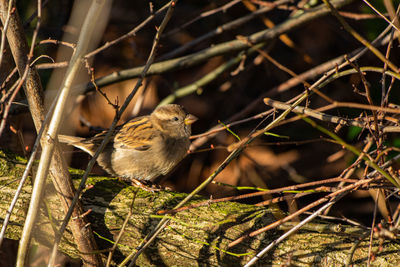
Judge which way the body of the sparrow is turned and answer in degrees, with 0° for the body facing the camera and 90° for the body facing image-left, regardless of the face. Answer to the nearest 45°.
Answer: approximately 270°
